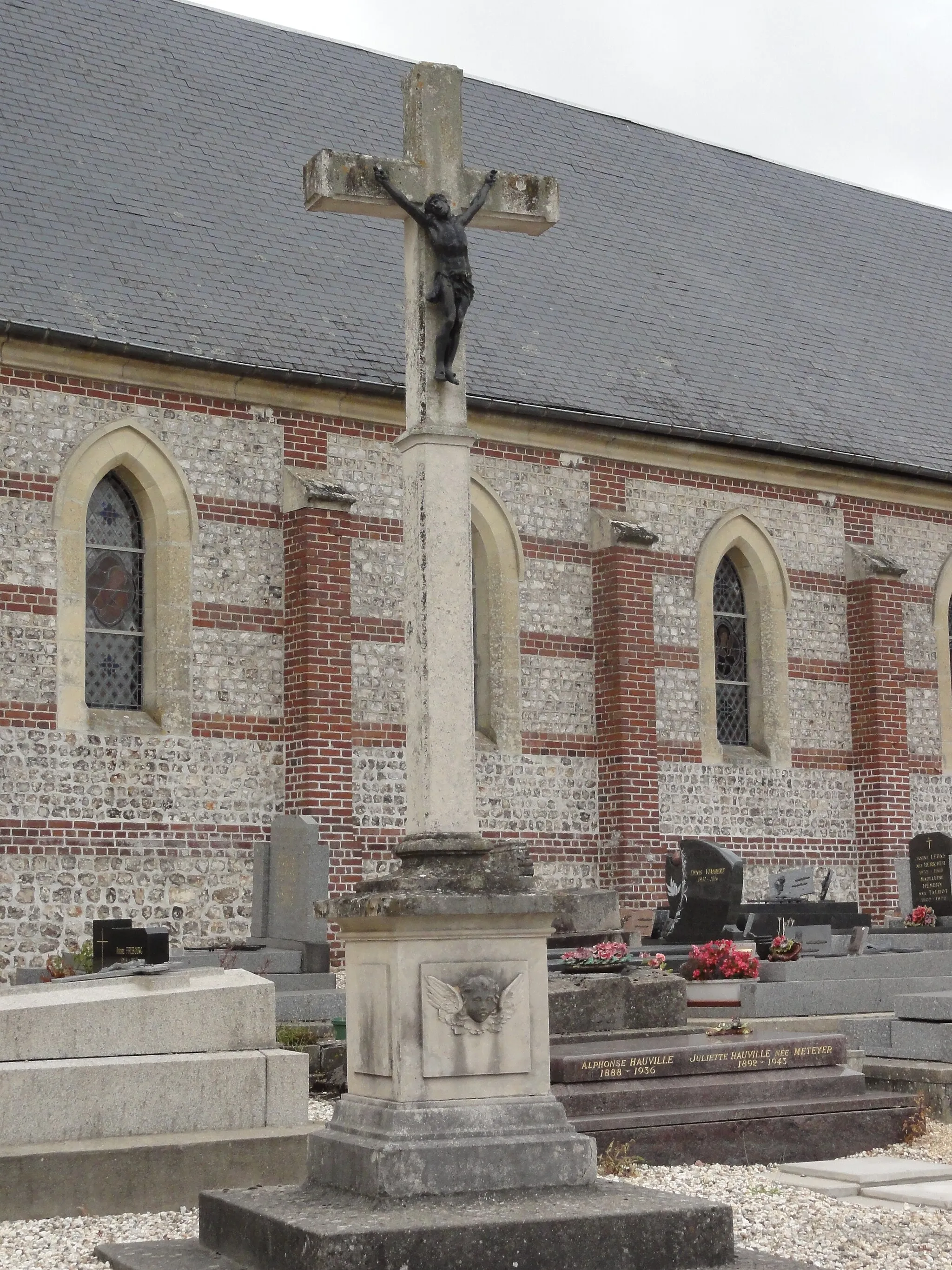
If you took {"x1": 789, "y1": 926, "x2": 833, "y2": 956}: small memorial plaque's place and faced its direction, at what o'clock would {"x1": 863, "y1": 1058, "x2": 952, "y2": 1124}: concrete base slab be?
The concrete base slab is roughly at 12 o'clock from the small memorial plaque.

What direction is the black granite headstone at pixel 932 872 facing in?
toward the camera

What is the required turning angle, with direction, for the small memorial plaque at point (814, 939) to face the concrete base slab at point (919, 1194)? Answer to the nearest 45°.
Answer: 0° — it already faces it

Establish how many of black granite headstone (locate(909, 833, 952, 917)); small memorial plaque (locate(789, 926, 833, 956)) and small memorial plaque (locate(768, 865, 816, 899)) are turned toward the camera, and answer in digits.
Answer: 3

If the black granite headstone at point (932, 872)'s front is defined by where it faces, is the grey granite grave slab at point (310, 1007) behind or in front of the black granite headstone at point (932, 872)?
in front

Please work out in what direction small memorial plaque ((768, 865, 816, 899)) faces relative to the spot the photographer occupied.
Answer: facing the viewer

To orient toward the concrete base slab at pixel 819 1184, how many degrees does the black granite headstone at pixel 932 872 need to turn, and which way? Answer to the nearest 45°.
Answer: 0° — it already faces it

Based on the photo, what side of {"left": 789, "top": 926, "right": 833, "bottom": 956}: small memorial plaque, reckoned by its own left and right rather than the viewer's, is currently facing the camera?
front

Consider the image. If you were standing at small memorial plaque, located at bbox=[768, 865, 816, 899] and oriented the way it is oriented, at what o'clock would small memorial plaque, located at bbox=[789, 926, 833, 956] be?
small memorial plaque, located at bbox=[789, 926, 833, 956] is roughly at 12 o'clock from small memorial plaque, located at bbox=[768, 865, 816, 899].

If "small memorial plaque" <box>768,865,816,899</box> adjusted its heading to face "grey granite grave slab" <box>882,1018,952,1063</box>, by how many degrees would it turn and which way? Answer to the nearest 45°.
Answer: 0° — it already faces it

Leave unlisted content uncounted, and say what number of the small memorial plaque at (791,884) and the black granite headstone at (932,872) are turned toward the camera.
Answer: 2

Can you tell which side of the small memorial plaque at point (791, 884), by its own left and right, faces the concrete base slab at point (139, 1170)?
front
